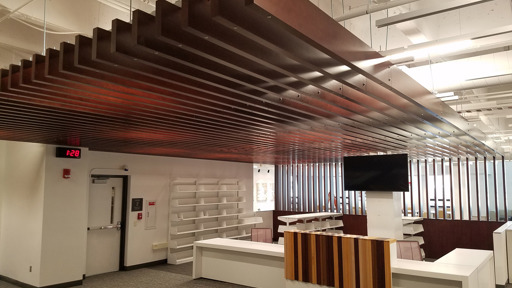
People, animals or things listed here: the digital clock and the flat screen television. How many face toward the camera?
2

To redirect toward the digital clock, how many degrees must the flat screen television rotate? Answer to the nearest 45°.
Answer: approximately 45° to its right

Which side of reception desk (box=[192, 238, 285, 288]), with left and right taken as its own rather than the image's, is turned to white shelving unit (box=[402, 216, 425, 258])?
back

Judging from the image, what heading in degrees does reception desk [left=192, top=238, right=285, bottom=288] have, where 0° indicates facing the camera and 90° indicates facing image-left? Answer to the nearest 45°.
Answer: approximately 45°

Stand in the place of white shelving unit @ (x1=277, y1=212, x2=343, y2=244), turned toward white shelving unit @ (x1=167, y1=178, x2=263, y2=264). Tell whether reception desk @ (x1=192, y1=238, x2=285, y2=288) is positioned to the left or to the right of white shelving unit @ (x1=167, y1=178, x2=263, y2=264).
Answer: left
